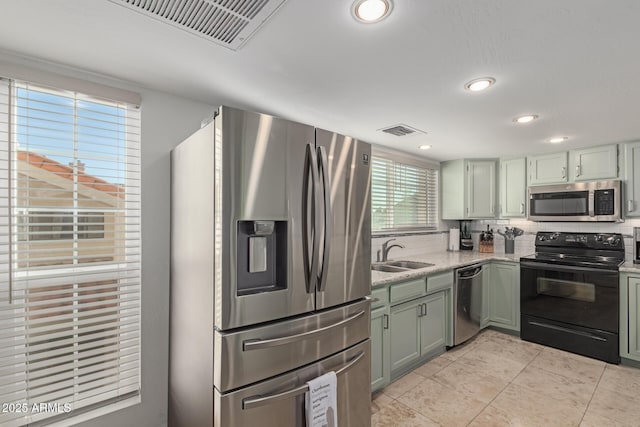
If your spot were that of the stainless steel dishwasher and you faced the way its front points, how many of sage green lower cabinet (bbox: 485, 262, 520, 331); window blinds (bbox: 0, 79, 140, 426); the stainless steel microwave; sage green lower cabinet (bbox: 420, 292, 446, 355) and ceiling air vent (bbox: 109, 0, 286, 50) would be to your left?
2

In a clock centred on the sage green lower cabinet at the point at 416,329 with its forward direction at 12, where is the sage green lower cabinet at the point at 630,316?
the sage green lower cabinet at the point at 630,316 is roughly at 10 o'clock from the sage green lower cabinet at the point at 416,329.

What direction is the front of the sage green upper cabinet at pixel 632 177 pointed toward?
toward the camera

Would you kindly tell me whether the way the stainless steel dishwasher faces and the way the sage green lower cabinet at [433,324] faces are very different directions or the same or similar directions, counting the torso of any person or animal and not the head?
same or similar directions

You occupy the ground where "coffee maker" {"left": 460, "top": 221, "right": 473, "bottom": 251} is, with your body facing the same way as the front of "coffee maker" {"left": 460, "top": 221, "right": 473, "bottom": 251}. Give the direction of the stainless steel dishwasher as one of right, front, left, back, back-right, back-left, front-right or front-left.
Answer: front

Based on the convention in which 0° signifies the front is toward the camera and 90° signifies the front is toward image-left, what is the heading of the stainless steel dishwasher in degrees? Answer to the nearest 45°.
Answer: approximately 315°

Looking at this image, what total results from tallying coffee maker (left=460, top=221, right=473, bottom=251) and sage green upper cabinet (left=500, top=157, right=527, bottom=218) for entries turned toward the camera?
2

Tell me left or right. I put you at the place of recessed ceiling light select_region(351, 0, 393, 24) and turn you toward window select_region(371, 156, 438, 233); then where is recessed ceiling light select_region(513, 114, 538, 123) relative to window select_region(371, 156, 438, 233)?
right

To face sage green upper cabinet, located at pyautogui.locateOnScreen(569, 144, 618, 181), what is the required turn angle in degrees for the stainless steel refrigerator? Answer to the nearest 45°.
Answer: approximately 45° to its left

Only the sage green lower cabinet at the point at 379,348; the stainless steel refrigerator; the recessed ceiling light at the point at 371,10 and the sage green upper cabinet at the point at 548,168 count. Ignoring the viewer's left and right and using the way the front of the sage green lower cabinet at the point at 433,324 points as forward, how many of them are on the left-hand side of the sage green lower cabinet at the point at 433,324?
1

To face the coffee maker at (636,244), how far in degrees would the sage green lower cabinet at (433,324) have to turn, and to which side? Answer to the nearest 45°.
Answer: approximately 90° to its left
